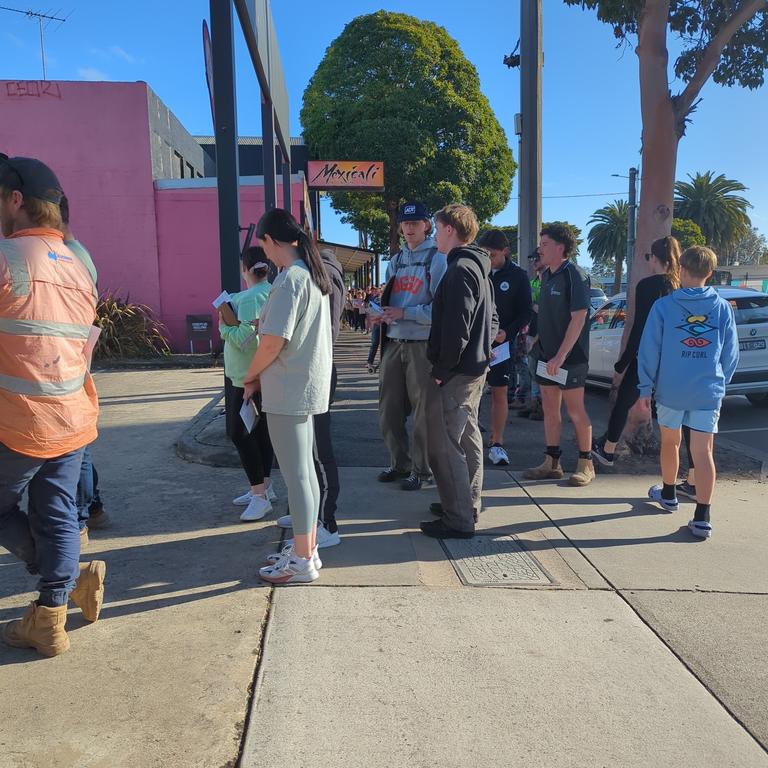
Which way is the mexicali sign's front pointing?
toward the camera

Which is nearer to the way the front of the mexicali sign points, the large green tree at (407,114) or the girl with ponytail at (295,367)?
the girl with ponytail

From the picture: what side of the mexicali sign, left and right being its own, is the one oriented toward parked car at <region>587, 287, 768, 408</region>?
front

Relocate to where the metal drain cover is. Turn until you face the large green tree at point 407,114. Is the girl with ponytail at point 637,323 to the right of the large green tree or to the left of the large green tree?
right

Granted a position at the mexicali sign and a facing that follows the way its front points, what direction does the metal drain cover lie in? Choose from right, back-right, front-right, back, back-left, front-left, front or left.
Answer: front

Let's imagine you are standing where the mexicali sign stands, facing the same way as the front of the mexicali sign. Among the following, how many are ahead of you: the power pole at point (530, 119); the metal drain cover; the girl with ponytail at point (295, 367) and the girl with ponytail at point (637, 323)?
4

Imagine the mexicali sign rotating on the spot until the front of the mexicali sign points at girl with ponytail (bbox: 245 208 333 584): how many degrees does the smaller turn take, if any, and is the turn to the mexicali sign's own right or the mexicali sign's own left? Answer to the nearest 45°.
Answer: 0° — it already faces them

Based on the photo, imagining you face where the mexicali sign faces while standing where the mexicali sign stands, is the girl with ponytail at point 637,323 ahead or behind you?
ahead
